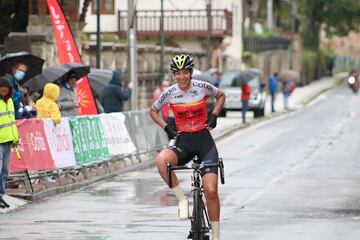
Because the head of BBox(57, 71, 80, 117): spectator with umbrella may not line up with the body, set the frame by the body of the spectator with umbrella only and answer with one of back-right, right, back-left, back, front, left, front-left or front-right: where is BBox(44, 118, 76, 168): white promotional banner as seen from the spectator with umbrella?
front-right

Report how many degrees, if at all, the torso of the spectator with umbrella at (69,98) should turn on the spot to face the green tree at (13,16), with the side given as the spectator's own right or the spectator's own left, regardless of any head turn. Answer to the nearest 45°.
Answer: approximately 135° to the spectator's own left

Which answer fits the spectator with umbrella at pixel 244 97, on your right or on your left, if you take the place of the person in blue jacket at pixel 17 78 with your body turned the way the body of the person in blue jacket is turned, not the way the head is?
on your left

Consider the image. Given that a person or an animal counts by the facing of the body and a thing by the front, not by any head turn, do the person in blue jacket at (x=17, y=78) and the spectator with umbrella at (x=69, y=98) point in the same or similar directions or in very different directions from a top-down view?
same or similar directions

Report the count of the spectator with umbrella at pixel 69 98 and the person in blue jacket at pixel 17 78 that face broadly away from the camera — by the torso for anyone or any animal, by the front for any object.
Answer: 0

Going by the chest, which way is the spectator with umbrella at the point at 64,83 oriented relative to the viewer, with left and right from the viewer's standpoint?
facing the viewer and to the right of the viewer
